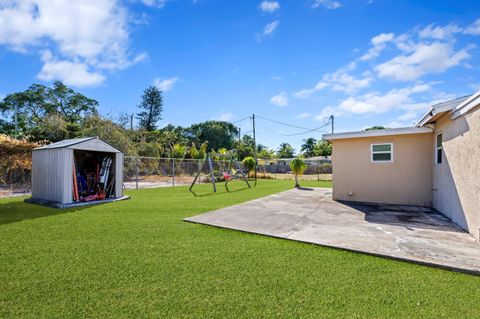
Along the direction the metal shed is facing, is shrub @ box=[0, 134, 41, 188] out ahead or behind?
behind

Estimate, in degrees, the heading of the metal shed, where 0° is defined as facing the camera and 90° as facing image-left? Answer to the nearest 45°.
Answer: approximately 315°

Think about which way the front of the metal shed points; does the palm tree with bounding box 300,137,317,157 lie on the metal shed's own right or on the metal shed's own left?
on the metal shed's own left

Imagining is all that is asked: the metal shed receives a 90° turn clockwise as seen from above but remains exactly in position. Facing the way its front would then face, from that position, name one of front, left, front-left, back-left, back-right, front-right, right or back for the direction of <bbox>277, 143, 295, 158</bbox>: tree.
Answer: back

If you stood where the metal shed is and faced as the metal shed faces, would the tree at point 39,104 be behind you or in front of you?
behind

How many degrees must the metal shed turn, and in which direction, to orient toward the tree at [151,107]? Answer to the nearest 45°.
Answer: approximately 135° to its left

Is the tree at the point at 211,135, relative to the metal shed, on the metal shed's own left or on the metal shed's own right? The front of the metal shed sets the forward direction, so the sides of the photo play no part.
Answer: on the metal shed's own left

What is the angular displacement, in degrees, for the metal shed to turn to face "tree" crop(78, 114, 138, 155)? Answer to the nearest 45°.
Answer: approximately 135° to its left

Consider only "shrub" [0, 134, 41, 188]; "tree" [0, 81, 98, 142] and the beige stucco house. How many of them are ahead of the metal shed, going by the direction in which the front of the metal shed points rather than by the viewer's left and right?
1

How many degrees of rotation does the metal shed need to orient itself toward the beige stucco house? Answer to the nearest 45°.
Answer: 0° — it already faces it
